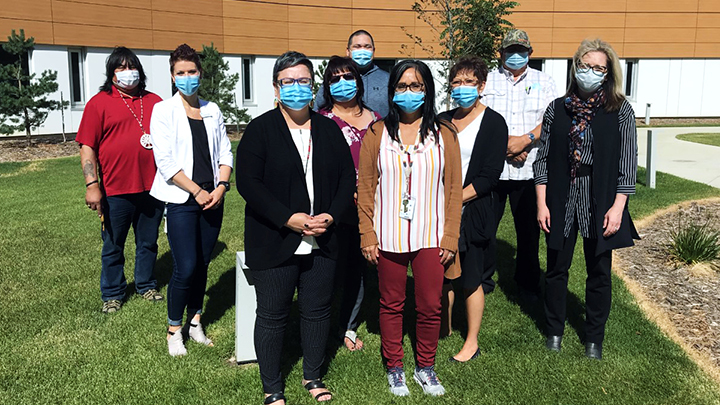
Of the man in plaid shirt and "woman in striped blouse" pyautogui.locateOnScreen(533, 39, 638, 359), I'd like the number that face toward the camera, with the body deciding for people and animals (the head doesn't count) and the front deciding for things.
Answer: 2

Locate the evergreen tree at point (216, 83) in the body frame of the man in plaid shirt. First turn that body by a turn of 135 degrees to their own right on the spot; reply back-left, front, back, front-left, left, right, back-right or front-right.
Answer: front

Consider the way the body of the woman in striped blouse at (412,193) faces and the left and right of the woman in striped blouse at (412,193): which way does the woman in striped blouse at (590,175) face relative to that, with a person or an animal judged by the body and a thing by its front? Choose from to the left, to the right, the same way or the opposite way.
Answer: the same way

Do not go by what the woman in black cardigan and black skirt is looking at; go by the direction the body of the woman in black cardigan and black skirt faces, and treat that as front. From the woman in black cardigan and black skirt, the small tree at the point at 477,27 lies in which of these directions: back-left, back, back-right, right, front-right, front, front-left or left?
back-right

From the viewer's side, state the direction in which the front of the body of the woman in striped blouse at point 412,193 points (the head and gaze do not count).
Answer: toward the camera

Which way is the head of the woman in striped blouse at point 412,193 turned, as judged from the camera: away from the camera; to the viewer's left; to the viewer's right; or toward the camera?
toward the camera

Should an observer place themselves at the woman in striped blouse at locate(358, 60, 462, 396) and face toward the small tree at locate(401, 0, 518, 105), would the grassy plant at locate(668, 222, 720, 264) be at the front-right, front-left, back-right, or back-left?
front-right

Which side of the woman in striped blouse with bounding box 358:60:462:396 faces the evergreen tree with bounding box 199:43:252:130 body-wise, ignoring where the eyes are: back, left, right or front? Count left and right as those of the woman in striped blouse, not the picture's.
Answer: back

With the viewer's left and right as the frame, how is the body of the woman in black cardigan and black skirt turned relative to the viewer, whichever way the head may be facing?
facing the viewer and to the left of the viewer

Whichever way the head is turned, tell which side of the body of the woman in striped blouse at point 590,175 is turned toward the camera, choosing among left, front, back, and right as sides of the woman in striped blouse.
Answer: front

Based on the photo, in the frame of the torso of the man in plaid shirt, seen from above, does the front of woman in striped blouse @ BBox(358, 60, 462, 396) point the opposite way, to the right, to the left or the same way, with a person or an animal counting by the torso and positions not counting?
the same way

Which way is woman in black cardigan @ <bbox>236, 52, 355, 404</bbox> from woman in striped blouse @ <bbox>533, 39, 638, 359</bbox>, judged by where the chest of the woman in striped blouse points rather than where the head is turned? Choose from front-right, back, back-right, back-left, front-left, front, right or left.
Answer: front-right

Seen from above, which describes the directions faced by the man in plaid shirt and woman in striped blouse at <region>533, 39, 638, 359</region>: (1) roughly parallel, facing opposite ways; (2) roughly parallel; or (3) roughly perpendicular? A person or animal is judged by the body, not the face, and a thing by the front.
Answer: roughly parallel

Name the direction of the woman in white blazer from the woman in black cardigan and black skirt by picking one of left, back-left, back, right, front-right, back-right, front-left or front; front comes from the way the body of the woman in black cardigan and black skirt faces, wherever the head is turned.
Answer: front-right

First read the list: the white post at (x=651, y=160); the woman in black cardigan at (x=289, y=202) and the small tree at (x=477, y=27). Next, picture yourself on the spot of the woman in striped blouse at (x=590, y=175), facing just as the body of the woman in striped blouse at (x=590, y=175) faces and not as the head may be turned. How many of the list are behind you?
2

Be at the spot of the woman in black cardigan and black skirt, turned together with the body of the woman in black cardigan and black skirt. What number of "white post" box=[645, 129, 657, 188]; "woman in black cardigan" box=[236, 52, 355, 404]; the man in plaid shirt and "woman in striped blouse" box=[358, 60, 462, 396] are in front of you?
2

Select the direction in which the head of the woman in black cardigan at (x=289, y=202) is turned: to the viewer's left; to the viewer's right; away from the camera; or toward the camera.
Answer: toward the camera

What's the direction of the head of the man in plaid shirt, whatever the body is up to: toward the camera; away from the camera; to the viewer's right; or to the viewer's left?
toward the camera

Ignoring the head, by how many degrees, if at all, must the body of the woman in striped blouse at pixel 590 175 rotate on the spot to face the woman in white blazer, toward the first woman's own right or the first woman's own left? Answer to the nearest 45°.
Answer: approximately 90° to the first woman's own right
